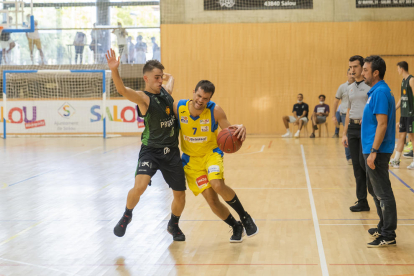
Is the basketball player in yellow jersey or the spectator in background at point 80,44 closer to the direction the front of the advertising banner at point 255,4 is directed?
the basketball player in yellow jersey

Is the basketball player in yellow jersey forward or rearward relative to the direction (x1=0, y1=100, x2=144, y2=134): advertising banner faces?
forward

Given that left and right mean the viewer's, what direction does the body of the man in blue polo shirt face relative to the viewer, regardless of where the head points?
facing to the left of the viewer

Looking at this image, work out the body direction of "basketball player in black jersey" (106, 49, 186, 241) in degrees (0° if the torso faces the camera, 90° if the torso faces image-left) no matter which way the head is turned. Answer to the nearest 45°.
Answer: approximately 315°

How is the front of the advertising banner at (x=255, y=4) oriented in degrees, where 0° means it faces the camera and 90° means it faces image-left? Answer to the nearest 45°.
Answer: approximately 0°

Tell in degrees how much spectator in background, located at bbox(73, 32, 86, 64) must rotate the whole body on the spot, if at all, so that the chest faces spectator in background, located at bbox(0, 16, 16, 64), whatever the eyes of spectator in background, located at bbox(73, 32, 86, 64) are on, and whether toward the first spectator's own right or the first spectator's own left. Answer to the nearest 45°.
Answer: approximately 90° to the first spectator's own right

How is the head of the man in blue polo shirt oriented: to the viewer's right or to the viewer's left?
to the viewer's left

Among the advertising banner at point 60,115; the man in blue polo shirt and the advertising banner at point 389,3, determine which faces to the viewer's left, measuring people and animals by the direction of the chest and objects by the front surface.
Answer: the man in blue polo shirt

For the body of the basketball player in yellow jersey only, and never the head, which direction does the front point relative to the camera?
toward the camera

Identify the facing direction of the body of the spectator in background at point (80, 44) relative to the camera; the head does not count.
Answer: toward the camera

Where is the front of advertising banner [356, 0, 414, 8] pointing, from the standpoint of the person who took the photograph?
facing the viewer

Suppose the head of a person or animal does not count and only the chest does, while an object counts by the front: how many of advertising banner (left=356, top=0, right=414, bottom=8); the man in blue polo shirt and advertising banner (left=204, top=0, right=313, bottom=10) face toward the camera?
2

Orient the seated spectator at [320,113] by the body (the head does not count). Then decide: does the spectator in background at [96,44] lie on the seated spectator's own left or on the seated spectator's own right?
on the seated spectator's own right
